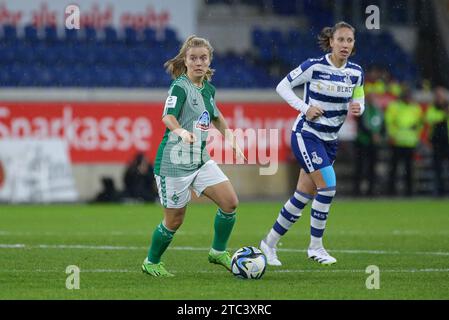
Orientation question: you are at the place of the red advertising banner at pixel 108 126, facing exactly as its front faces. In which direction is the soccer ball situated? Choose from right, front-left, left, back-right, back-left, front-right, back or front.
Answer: front

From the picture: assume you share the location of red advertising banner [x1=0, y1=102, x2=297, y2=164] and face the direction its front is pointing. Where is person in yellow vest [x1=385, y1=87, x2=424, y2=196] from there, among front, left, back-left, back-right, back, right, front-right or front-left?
left

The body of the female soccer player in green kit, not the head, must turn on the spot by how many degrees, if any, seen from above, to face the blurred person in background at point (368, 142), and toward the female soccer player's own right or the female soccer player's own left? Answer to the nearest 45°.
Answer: approximately 135° to the female soccer player's own left

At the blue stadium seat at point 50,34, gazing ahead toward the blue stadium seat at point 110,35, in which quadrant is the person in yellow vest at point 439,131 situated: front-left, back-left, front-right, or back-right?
front-right

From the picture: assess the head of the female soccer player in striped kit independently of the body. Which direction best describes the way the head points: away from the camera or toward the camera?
toward the camera

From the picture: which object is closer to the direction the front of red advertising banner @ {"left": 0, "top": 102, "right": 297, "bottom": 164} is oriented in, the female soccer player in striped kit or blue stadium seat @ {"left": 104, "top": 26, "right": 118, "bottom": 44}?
the female soccer player in striped kit

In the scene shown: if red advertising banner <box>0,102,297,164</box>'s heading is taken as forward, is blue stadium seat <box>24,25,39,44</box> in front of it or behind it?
behind

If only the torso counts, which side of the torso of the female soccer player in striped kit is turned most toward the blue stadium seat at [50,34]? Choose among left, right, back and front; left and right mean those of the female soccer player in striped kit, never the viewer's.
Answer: back

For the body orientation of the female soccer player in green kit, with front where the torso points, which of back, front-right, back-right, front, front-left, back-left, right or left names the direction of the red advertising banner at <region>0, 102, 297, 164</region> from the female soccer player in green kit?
back-left

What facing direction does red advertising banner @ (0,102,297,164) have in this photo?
toward the camera
